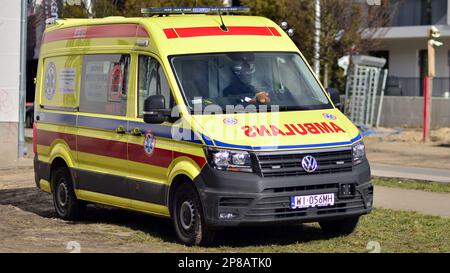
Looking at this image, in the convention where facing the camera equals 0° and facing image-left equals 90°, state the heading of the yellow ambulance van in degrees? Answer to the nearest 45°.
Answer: approximately 315°

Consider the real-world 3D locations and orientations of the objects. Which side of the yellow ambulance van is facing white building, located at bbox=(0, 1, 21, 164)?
back

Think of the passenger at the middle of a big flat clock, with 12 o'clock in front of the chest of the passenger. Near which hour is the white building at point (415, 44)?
The white building is roughly at 8 o'clock from the passenger.

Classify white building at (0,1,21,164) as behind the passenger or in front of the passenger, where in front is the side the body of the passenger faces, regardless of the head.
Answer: behind

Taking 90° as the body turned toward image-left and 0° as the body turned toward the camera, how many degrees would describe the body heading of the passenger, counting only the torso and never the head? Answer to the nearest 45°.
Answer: approximately 315°

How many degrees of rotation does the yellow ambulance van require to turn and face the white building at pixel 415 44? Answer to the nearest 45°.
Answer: approximately 135° to its left

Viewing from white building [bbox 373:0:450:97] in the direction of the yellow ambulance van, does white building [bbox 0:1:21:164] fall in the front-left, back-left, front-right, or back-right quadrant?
front-right
